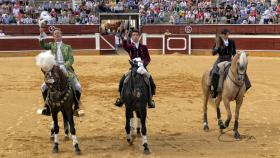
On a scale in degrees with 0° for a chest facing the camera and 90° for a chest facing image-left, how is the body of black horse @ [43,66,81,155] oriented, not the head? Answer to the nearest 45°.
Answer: approximately 0°

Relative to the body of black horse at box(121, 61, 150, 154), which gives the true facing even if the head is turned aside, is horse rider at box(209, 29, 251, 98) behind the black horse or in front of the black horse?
behind

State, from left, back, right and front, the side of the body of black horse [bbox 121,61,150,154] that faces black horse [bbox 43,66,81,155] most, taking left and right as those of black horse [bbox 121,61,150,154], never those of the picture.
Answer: right

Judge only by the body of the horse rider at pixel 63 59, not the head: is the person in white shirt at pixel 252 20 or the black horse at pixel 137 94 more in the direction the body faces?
the black horse

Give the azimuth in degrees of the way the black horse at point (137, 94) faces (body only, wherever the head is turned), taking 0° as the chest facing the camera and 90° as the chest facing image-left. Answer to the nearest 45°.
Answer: approximately 0°
